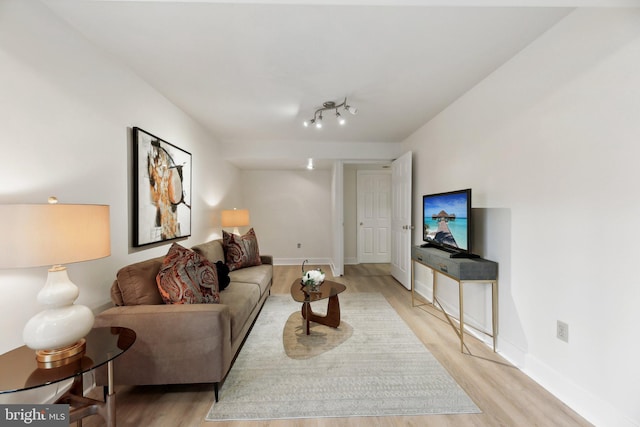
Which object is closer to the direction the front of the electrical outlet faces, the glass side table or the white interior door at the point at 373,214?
the glass side table

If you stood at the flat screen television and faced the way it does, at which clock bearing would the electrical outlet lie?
The electrical outlet is roughly at 9 o'clock from the flat screen television.

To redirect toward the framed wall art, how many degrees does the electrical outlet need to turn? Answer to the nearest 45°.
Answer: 0° — it already faces it

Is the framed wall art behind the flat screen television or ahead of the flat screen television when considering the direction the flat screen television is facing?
ahead

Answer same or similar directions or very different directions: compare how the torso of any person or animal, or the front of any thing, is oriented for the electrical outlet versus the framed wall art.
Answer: very different directions

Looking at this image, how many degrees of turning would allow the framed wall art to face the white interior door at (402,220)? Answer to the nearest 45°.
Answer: approximately 45° to its left

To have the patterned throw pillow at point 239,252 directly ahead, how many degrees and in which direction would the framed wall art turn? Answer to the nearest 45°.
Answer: approximately 90° to its left

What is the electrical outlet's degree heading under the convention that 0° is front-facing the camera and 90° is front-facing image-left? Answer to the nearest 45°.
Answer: approximately 45°

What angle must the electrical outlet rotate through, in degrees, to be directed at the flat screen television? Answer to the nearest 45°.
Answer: approximately 90° to its right

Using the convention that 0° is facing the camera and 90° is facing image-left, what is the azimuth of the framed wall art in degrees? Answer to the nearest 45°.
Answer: approximately 315°

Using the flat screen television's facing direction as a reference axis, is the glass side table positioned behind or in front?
in front

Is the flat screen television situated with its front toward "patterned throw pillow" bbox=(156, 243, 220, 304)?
yes
